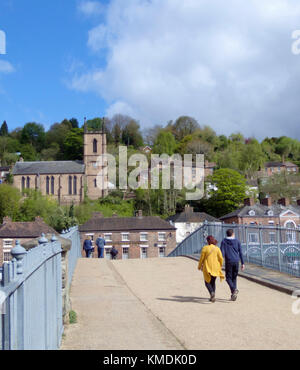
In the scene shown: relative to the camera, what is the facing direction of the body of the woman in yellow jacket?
away from the camera

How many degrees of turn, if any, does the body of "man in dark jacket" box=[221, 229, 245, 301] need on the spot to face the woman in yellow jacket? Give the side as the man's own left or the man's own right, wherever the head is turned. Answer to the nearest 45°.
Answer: approximately 135° to the man's own left

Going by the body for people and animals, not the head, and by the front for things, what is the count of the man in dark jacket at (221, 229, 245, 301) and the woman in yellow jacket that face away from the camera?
2

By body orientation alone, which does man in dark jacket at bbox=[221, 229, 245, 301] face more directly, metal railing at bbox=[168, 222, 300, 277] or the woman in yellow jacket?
the metal railing

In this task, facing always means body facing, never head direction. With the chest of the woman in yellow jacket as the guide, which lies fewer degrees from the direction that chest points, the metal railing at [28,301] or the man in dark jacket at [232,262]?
the man in dark jacket

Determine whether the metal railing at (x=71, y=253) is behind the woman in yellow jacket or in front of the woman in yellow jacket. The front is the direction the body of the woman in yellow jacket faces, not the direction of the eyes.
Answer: in front

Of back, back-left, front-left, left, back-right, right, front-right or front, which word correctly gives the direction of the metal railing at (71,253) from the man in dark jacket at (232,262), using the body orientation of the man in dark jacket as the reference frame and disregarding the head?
front-left

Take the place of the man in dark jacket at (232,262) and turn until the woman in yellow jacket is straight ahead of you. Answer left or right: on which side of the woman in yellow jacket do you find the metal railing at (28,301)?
left

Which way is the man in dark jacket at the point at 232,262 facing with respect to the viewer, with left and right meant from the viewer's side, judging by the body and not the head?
facing away from the viewer

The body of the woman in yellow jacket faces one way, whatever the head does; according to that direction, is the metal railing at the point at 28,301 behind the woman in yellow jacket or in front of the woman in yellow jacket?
behind

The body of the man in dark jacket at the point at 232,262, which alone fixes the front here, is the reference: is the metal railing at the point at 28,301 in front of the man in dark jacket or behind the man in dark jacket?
behind

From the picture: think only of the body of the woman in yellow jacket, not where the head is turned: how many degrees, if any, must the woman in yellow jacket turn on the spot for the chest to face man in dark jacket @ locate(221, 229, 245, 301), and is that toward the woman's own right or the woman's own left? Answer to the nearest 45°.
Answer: approximately 45° to the woman's own right
